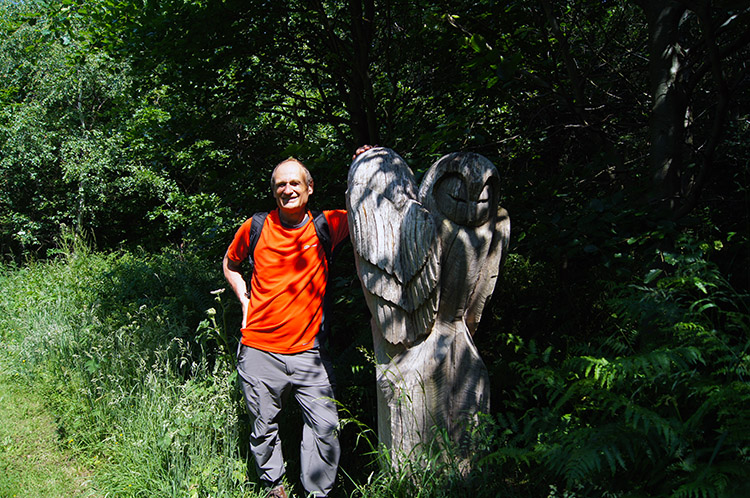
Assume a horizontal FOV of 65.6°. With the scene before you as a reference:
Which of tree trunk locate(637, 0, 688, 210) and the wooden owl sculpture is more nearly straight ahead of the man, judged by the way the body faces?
the wooden owl sculpture

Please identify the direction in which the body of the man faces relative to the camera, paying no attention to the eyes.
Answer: toward the camera

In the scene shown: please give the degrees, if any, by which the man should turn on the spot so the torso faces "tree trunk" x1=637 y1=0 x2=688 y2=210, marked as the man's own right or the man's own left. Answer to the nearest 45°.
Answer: approximately 90° to the man's own left

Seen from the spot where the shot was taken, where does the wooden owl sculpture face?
facing the viewer and to the right of the viewer

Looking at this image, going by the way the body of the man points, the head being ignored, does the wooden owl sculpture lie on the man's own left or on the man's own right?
on the man's own left

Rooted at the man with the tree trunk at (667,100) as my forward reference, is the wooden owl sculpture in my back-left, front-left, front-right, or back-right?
front-right

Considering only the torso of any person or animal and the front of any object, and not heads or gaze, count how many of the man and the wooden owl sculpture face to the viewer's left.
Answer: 0

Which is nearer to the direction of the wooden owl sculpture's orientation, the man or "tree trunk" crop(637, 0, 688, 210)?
the tree trunk
